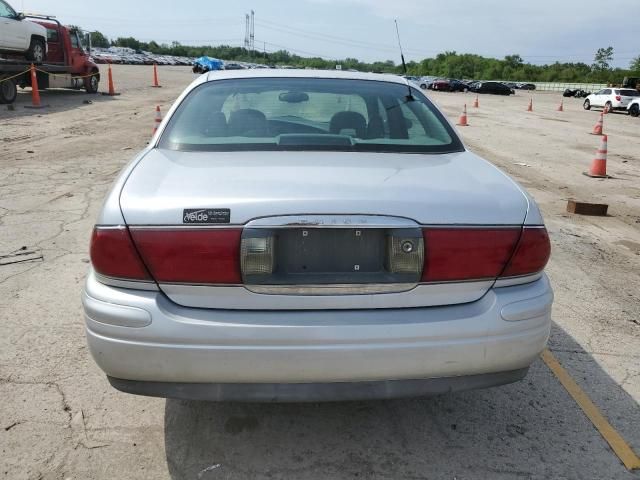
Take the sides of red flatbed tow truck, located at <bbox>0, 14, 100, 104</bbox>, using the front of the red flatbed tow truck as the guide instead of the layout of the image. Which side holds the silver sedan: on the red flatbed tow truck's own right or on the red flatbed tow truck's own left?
on the red flatbed tow truck's own right

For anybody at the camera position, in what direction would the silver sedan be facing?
facing away from the viewer

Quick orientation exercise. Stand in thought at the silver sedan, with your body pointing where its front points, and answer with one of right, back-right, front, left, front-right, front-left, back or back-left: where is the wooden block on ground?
front-right

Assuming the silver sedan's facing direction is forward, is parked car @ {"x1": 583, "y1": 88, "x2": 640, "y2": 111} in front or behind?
in front

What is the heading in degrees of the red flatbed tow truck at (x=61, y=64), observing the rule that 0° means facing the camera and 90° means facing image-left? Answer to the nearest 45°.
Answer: approximately 225°

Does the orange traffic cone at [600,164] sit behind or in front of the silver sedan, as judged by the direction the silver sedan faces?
in front

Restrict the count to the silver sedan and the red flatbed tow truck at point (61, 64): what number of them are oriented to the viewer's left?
0

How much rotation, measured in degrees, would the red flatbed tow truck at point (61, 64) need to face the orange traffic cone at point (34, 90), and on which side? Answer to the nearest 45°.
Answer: approximately 135° to its right

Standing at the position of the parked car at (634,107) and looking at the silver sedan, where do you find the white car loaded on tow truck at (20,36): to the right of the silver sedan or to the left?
right

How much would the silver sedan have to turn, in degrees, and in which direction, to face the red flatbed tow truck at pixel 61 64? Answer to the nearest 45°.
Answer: approximately 45° to its left
